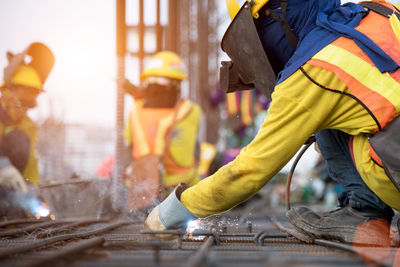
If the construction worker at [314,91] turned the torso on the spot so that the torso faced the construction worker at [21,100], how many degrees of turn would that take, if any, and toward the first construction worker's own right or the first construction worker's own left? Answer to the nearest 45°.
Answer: approximately 45° to the first construction worker's own right

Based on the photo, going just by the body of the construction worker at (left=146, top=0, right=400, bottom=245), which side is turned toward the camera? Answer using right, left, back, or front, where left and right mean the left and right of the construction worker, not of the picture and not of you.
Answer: left

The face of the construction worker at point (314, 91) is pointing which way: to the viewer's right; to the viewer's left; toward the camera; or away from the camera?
to the viewer's left

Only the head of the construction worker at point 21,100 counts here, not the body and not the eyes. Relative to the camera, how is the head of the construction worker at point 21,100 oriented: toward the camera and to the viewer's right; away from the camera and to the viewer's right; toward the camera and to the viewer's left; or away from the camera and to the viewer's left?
toward the camera and to the viewer's right

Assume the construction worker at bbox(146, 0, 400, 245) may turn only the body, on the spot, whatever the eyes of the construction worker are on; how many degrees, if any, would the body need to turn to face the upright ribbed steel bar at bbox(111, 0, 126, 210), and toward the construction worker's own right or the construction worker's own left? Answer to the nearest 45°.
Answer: approximately 45° to the construction worker's own right
